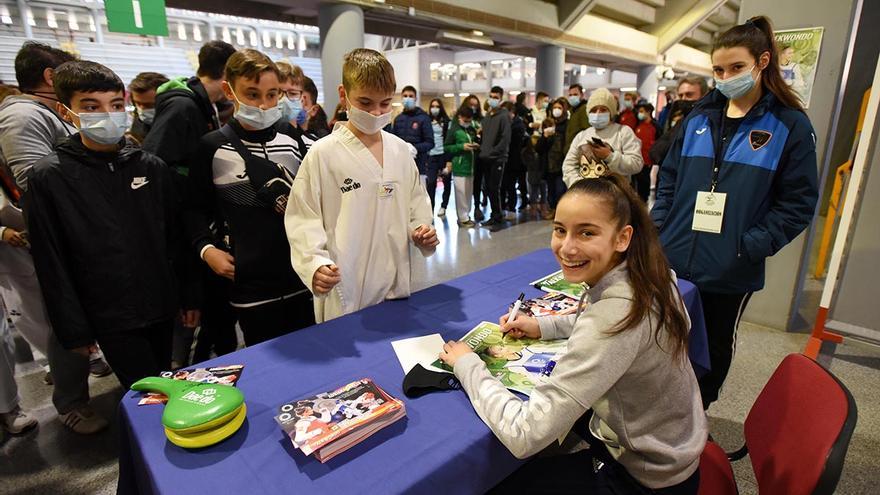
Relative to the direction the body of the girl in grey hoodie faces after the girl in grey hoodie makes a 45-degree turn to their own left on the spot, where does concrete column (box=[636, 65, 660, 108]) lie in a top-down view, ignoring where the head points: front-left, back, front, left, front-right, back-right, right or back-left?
back-right

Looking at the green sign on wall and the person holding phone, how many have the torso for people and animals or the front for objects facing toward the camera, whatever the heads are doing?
2

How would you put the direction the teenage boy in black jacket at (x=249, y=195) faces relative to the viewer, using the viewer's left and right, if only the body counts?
facing the viewer and to the right of the viewer

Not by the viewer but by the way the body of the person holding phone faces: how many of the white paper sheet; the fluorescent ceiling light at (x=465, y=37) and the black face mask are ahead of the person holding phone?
2

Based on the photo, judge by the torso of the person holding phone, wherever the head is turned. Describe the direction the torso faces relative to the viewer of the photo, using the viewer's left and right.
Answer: facing the viewer

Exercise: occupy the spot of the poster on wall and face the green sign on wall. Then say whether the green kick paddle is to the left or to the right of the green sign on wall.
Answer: left

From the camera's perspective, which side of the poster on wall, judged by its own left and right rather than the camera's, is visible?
front

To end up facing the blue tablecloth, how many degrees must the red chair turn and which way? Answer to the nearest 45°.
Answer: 0° — it already faces it

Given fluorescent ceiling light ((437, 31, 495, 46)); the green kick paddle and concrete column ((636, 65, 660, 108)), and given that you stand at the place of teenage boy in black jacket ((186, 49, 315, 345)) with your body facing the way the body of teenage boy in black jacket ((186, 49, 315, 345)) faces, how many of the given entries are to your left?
2

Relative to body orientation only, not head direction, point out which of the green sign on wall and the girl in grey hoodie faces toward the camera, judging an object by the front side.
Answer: the green sign on wall

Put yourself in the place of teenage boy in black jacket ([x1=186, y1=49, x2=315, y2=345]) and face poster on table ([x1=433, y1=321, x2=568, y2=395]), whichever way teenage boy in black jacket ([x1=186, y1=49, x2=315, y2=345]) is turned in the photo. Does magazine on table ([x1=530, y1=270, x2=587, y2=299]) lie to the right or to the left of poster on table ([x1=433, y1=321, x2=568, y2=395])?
left

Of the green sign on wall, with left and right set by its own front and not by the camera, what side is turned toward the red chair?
front

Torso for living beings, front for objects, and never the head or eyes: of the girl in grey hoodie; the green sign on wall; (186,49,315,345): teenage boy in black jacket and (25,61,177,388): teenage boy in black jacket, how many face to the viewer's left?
1

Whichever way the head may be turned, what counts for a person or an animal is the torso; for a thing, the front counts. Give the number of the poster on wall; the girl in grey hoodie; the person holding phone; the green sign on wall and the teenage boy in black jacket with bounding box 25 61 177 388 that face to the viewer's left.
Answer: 1

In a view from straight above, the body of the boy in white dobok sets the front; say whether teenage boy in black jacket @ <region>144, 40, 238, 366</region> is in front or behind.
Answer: behind

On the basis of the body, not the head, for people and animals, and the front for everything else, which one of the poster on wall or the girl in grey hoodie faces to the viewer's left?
the girl in grey hoodie

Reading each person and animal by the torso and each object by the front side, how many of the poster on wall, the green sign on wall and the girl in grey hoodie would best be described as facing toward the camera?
2

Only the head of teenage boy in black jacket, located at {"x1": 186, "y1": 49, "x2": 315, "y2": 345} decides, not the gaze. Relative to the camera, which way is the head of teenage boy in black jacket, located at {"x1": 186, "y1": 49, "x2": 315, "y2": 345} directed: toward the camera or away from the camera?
toward the camera

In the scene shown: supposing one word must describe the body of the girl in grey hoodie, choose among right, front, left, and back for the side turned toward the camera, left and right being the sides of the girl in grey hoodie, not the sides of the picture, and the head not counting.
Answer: left

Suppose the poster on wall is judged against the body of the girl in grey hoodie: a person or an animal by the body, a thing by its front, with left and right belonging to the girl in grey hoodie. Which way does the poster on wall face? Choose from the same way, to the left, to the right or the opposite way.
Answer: to the left

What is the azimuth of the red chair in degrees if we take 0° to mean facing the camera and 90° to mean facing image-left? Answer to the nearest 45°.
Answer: approximately 45°
